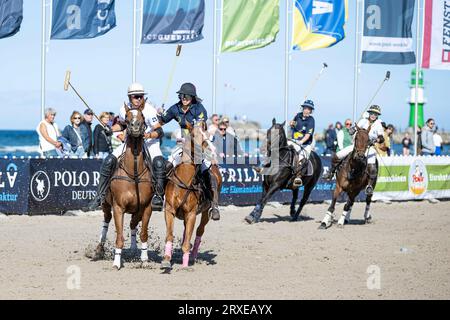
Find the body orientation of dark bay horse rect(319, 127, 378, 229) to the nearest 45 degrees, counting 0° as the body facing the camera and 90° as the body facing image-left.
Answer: approximately 0°

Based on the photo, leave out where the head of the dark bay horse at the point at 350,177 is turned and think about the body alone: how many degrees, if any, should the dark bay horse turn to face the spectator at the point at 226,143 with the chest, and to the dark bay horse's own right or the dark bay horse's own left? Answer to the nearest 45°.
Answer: approximately 135° to the dark bay horse's own right

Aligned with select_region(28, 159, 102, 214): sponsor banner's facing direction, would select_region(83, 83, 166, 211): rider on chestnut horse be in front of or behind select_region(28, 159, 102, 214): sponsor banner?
in front

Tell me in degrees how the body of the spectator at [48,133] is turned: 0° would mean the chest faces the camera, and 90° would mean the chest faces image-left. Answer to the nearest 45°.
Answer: approximately 315°

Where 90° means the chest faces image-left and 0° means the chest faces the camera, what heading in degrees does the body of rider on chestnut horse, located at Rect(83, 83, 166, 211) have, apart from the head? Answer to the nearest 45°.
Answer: approximately 0°

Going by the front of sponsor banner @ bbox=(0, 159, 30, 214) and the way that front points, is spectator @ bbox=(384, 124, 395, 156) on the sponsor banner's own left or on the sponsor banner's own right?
on the sponsor banner's own left
